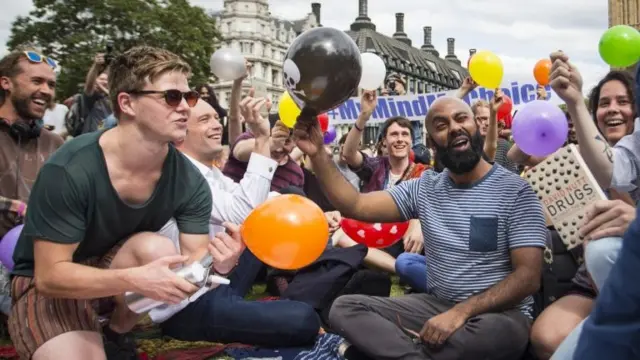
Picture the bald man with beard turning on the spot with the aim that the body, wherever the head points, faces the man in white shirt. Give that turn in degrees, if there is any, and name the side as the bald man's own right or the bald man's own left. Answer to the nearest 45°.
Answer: approximately 45° to the bald man's own right

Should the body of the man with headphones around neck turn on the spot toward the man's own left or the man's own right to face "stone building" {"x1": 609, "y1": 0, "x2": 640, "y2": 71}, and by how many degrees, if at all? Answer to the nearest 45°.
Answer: approximately 90° to the man's own left

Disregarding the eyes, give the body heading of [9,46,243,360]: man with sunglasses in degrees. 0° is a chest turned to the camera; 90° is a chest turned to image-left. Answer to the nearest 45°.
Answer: approximately 315°

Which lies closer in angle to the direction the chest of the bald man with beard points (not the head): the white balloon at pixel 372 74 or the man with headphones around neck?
the man with headphones around neck

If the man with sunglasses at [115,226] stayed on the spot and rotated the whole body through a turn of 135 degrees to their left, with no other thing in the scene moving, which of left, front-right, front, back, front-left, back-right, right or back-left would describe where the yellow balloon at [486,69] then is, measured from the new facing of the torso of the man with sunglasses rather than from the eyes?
front-right
